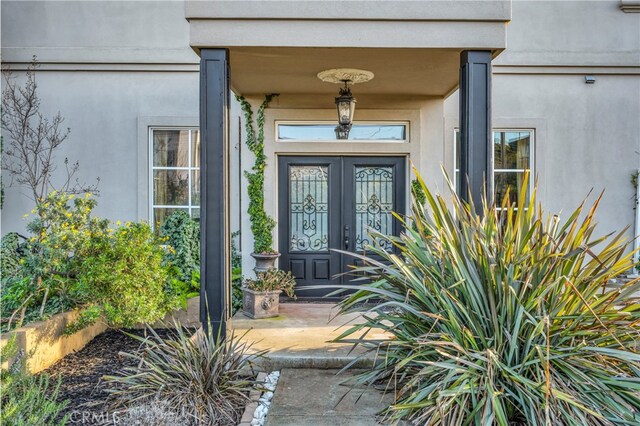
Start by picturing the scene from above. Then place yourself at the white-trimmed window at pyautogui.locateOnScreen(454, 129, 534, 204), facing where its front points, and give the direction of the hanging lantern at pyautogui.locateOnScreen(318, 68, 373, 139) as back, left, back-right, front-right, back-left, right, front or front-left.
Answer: front-right

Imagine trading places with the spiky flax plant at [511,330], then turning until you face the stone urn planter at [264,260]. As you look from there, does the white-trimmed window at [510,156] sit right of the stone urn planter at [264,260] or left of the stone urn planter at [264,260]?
right

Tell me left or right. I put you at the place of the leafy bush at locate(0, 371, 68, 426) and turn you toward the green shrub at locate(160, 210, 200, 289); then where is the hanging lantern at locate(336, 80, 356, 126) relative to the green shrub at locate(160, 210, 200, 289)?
right

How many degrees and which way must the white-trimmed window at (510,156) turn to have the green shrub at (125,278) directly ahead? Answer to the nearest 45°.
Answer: approximately 45° to its right

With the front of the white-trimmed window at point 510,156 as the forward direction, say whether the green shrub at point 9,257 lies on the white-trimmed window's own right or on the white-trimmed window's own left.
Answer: on the white-trimmed window's own right

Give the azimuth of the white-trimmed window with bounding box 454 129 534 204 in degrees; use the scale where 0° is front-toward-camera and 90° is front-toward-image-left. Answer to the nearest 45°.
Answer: approximately 0°

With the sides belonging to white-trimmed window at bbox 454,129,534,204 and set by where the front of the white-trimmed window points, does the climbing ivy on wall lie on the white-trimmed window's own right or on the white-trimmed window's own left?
on the white-trimmed window's own right

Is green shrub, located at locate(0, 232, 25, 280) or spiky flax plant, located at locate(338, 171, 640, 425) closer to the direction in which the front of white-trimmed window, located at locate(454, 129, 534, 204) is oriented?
the spiky flax plant

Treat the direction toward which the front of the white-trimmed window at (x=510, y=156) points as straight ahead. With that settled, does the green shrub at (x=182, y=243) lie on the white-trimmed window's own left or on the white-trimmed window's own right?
on the white-trimmed window's own right

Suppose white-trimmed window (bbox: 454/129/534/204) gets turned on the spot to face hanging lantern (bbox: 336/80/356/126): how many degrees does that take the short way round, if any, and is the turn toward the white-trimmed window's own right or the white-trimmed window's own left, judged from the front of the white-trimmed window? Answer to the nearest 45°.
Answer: approximately 45° to the white-trimmed window's own right

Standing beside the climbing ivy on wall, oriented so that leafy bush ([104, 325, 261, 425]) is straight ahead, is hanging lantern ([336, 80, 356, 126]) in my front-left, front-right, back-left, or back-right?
front-left

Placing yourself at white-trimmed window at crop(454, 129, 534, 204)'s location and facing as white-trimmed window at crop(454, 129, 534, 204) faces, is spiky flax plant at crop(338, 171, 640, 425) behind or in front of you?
in front
